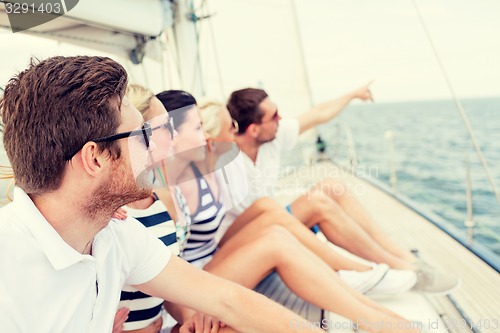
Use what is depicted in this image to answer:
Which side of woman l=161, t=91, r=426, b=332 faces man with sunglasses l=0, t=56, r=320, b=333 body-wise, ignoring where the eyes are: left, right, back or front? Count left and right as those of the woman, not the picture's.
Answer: right

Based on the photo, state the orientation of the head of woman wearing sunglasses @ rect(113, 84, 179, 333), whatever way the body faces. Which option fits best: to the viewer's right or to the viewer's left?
to the viewer's right

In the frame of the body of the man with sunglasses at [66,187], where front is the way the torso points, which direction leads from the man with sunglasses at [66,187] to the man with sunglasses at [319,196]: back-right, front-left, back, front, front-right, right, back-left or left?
front-left

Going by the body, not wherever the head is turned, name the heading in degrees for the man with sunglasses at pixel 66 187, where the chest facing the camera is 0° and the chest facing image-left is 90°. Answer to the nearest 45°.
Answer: approximately 270°

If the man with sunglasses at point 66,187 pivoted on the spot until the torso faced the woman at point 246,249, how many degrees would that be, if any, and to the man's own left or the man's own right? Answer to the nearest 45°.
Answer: approximately 45° to the man's own left

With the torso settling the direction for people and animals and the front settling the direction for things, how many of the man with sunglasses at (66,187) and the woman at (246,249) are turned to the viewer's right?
2

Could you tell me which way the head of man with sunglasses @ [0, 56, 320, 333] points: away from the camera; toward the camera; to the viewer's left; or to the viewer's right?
to the viewer's right

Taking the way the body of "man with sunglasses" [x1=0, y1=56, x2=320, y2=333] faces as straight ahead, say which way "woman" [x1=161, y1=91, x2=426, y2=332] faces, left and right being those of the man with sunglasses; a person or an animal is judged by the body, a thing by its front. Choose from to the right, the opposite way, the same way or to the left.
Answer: the same way

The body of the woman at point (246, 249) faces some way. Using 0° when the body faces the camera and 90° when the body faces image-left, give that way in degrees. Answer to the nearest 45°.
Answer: approximately 270°

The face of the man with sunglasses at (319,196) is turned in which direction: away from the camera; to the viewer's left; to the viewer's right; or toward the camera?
to the viewer's right
